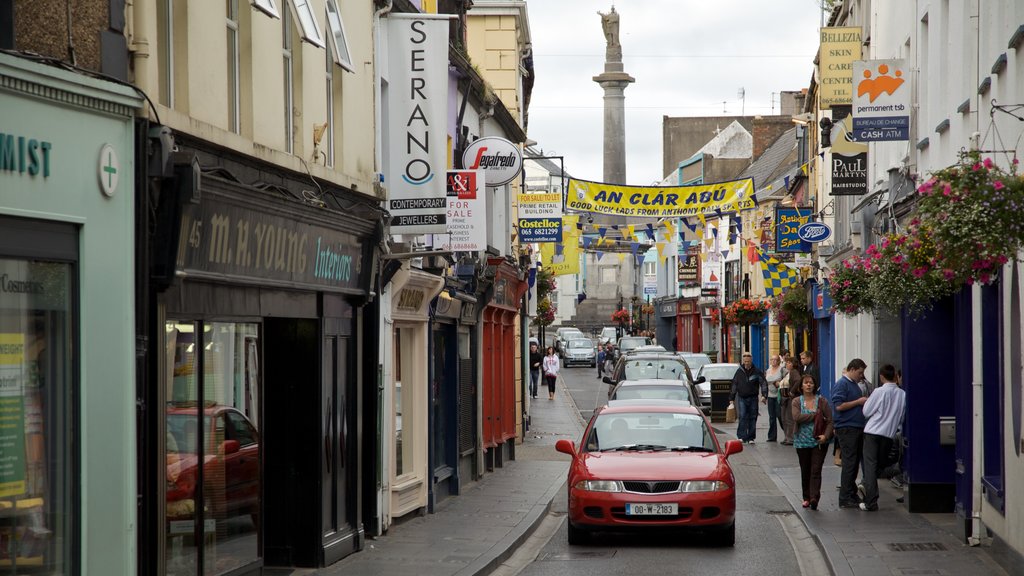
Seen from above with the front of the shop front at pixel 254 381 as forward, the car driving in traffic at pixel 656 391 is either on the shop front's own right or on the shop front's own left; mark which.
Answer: on the shop front's own left

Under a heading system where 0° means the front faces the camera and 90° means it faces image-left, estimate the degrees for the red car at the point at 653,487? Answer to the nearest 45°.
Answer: approximately 0°

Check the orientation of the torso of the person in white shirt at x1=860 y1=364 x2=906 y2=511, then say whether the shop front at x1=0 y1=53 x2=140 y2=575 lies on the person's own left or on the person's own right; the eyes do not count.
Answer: on the person's own left

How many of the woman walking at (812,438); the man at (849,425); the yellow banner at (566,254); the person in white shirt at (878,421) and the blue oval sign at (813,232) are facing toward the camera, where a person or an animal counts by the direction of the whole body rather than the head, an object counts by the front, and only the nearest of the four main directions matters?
3

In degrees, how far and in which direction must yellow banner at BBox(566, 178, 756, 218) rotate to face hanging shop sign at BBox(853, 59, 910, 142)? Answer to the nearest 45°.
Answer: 0° — it already faces it

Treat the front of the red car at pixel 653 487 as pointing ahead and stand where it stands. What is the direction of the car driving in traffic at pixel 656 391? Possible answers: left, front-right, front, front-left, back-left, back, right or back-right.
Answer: back
